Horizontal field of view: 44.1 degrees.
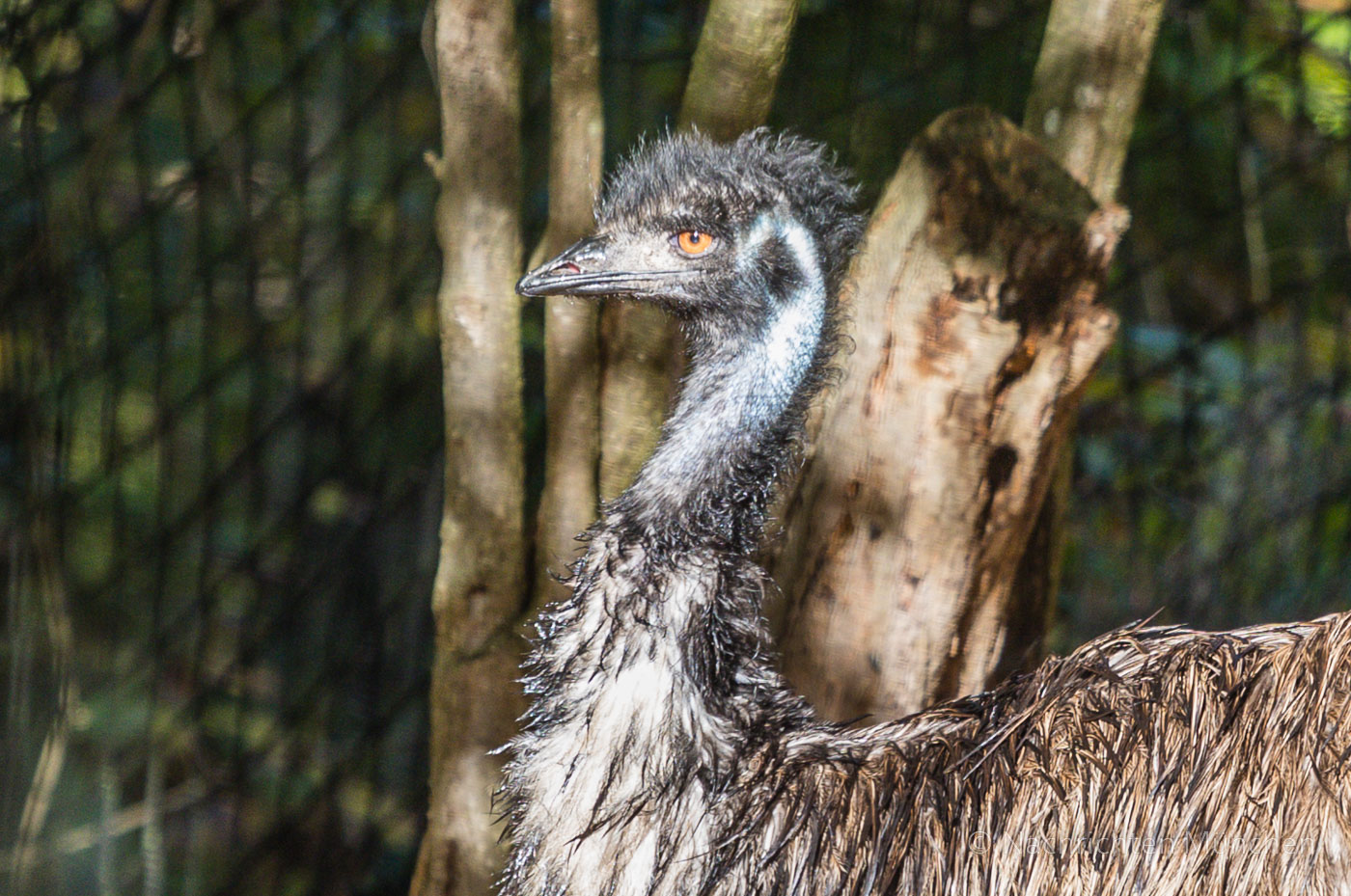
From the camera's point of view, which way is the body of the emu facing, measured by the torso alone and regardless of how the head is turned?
to the viewer's left
